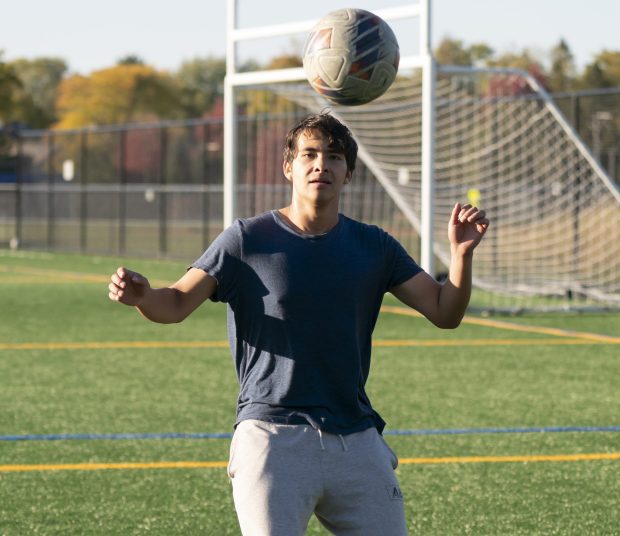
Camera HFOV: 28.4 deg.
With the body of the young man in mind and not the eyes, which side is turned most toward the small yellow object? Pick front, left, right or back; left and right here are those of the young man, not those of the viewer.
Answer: back

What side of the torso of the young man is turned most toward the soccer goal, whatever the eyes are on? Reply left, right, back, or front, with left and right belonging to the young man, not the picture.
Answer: back

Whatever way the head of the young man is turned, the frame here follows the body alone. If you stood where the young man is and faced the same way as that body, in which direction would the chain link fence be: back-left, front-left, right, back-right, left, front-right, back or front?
back

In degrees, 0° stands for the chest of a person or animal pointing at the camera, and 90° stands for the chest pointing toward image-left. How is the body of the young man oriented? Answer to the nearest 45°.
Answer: approximately 0°
